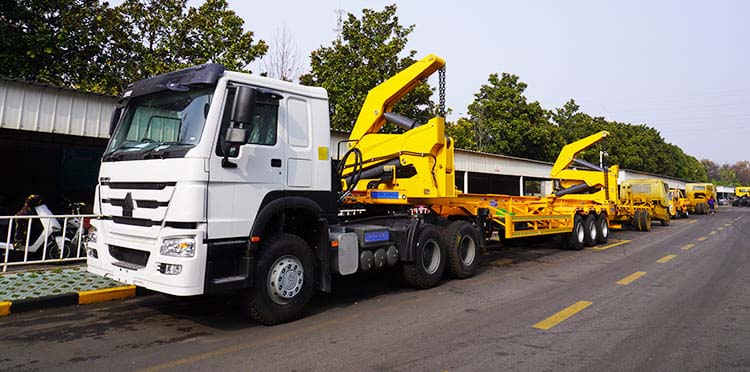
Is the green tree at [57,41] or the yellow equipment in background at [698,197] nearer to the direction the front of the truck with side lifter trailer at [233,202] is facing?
the green tree

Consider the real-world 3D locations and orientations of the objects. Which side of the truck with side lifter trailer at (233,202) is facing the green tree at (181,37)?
right

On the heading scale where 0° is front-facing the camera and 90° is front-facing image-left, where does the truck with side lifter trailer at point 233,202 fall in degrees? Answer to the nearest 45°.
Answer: approximately 45°

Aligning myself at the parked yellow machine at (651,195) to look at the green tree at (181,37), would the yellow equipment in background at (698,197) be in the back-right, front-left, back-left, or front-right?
back-right

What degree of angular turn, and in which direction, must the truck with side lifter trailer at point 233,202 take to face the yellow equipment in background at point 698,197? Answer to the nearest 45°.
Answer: approximately 180°

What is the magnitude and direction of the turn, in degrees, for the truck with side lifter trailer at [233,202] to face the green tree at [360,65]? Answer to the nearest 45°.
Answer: approximately 135° to its right

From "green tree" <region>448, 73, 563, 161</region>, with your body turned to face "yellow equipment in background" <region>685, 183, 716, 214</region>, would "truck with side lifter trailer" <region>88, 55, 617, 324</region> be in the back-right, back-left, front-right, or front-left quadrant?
back-right

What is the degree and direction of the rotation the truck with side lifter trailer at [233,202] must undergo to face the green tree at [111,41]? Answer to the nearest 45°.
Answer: approximately 90° to its right

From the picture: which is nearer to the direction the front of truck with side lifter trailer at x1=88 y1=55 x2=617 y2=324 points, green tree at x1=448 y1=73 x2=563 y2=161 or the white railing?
the white railing

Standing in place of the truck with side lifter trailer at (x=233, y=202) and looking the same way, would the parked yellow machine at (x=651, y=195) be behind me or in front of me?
behind
